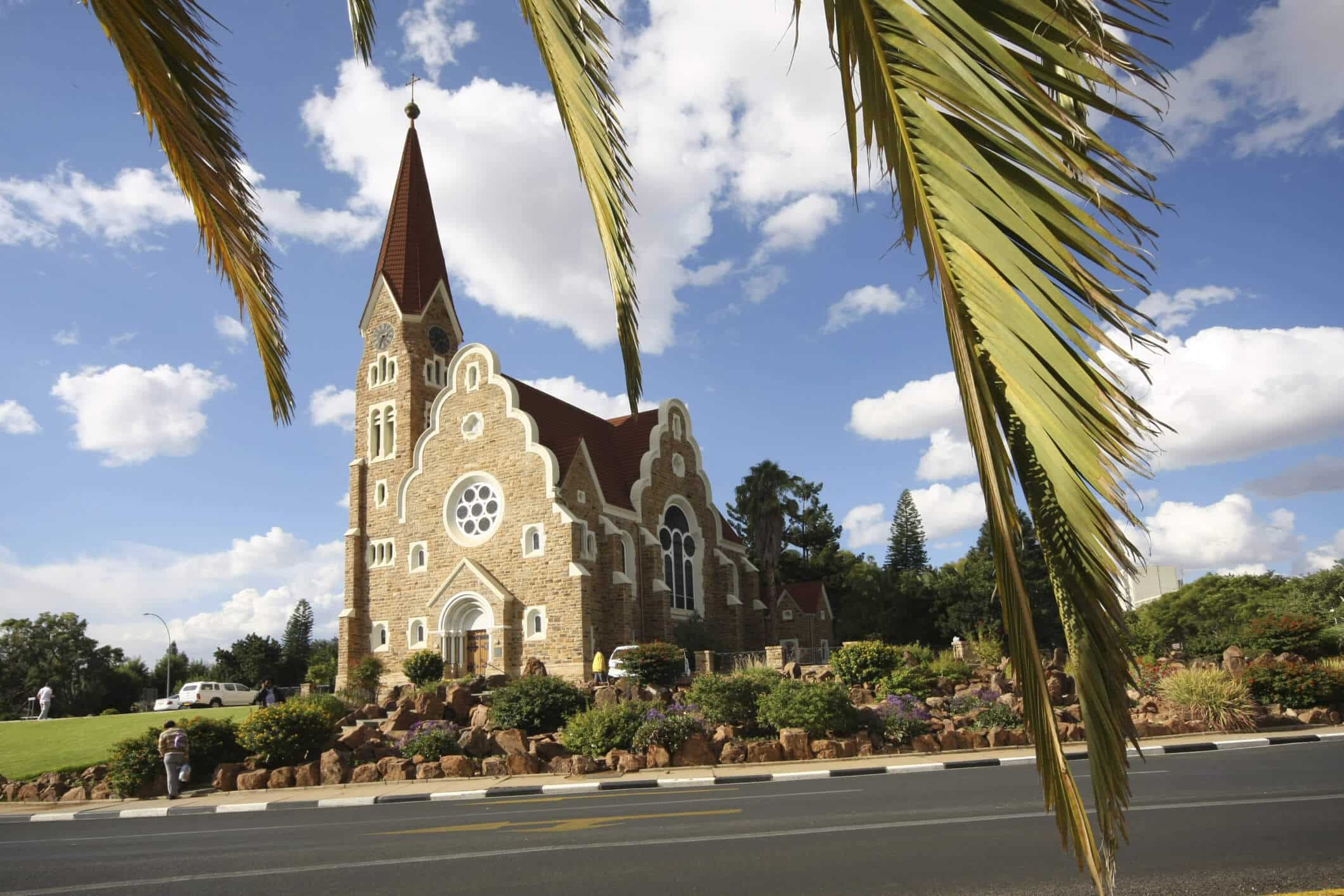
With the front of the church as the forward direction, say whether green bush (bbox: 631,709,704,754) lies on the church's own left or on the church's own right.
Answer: on the church's own left

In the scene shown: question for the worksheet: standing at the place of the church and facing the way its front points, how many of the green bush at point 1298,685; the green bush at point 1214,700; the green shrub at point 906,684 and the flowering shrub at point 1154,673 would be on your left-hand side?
4

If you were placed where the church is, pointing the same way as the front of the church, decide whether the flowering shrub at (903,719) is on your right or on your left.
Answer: on your left

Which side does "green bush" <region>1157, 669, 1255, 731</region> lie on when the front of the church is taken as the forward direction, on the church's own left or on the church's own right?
on the church's own left

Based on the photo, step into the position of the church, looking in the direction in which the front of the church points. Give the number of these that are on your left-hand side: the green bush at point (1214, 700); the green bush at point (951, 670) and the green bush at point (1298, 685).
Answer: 3

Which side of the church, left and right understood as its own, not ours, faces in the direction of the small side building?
back

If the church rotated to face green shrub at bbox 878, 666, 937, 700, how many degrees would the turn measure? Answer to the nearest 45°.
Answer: approximately 90° to its left

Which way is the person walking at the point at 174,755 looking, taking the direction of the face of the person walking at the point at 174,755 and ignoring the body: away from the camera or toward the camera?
away from the camera

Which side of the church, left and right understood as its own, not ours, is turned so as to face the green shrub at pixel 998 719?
left

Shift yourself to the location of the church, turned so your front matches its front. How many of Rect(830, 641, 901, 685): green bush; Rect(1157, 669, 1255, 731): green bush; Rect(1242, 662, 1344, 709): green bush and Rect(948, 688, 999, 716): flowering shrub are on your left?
4

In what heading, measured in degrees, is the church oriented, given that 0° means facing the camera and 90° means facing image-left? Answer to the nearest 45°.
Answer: approximately 45°

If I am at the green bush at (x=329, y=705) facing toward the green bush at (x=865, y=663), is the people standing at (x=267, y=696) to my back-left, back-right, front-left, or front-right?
back-left

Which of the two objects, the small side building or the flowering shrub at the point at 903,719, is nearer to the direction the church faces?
the flowering shrub

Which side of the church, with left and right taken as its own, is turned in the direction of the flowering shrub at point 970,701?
left

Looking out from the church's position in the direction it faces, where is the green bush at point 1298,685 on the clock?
The green bush is roughly at 9 o'clock from the church.

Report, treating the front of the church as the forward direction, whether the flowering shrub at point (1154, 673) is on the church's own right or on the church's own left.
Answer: on the church's own left
